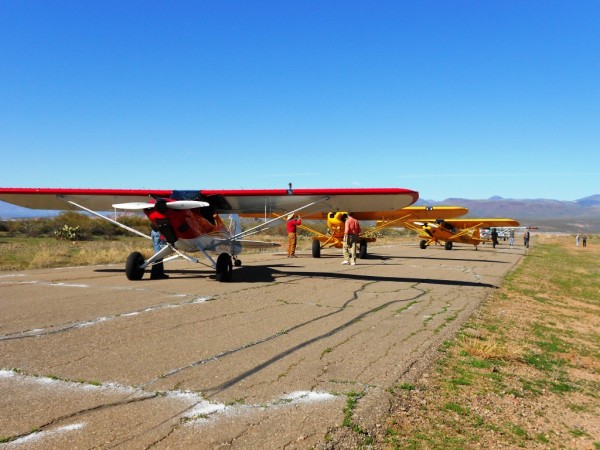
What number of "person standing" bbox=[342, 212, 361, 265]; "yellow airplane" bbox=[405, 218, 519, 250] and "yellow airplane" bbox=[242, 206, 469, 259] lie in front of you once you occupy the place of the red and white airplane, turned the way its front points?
0

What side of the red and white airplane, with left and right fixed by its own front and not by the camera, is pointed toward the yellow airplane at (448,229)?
back

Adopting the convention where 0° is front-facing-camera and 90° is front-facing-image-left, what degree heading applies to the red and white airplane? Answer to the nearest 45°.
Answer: approximately 45°

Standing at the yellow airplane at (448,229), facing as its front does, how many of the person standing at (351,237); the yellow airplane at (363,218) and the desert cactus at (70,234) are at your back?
0

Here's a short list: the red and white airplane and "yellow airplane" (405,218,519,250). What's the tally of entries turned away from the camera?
0

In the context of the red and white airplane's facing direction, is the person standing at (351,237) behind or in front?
behind

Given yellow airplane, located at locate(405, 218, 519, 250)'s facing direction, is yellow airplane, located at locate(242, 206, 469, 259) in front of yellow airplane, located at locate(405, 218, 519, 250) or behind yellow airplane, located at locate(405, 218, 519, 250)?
in front

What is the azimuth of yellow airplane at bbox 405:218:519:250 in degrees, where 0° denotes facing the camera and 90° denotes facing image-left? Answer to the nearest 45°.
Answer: approximately 45°

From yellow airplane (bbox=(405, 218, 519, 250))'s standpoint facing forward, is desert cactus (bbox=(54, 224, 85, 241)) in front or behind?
in front
